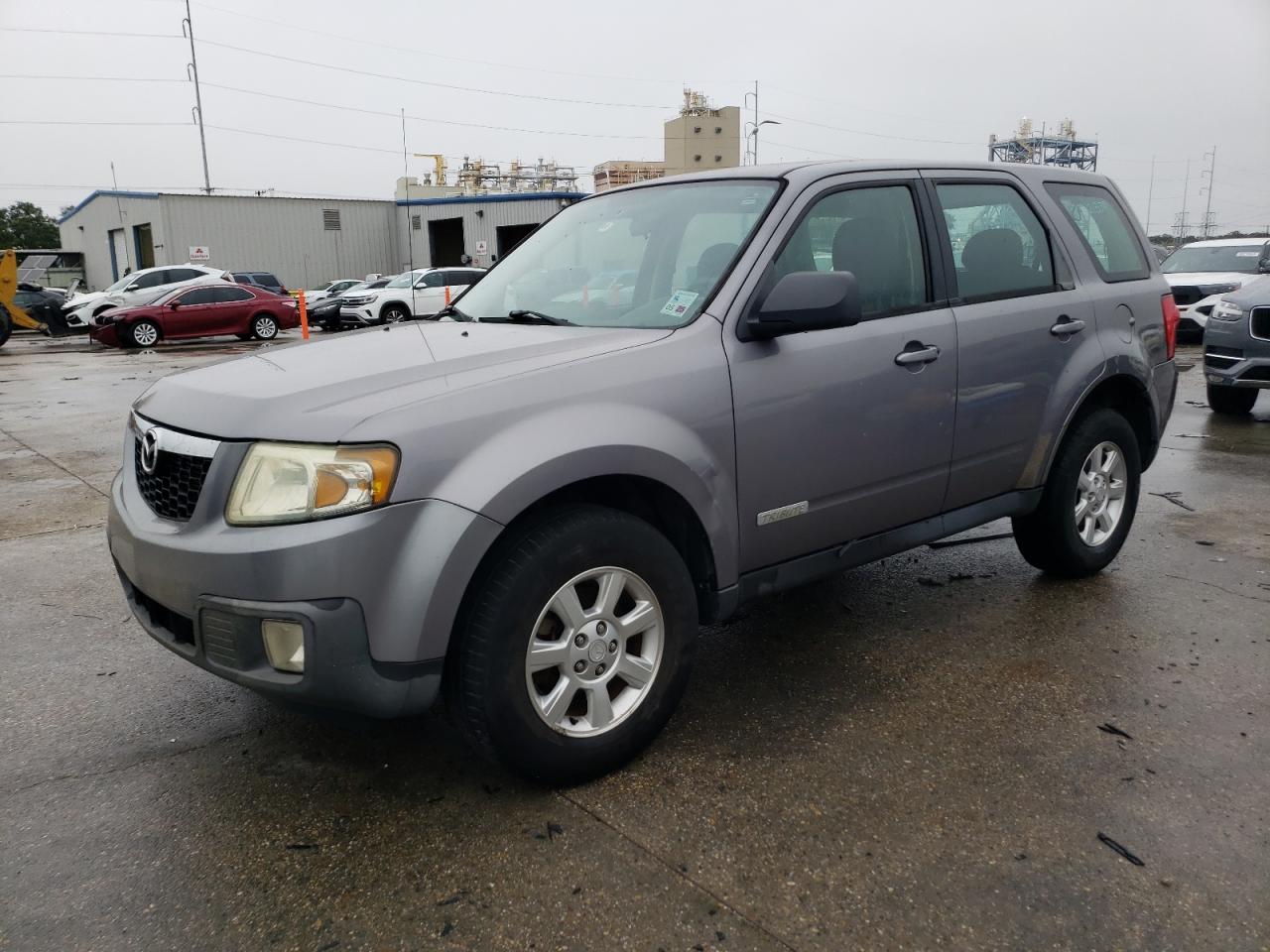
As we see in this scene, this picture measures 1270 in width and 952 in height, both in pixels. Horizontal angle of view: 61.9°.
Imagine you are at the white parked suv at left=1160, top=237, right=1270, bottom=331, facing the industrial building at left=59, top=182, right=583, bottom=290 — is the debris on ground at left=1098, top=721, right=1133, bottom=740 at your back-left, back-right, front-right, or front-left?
back-left

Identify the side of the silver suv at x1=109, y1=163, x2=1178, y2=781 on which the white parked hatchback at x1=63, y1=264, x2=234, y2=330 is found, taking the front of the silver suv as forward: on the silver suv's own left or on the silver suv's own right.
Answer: on the silver suv's own right

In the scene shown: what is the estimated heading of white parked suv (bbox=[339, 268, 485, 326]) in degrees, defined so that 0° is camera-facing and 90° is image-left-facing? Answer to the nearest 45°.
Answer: approximately 45°

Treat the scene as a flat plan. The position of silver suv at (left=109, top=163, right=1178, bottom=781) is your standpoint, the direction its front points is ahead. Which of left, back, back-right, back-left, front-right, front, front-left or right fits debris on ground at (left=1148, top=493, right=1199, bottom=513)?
back

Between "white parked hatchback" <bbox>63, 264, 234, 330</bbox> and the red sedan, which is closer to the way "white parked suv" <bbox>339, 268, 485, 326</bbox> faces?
the red sedan
